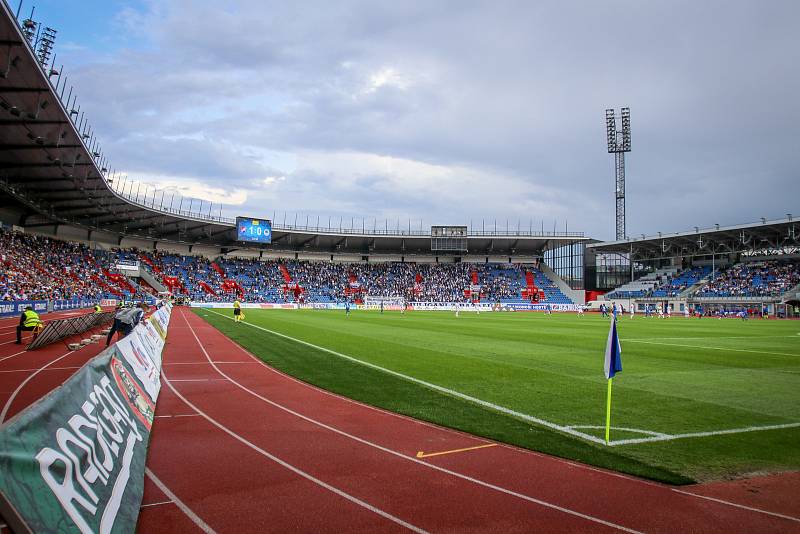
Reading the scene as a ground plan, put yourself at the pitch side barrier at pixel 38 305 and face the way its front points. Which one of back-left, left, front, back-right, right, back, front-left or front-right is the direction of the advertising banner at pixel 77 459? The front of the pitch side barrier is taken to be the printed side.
front-right

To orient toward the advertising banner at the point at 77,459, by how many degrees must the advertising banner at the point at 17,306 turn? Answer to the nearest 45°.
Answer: approximately 45° to its right

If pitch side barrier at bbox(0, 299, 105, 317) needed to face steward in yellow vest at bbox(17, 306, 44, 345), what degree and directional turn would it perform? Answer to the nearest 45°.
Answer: approximately 45° to its right

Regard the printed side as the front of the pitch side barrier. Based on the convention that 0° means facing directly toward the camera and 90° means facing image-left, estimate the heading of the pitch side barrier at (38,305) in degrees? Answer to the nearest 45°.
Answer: approximately 315°

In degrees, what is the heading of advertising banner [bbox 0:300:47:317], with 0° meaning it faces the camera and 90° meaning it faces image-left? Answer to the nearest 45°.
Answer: approximately 315°
